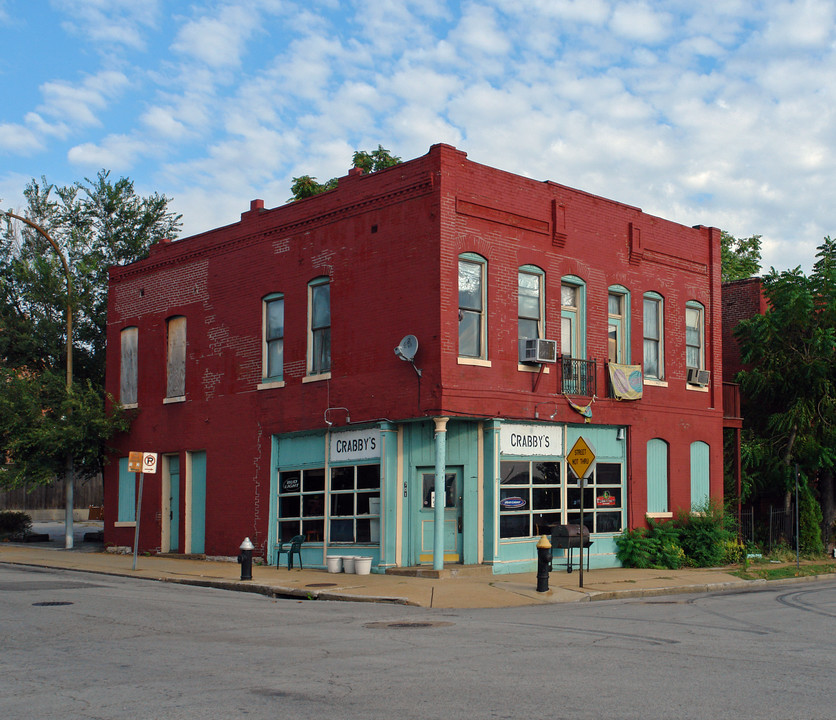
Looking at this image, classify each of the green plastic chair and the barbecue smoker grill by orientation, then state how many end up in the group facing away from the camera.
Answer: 0

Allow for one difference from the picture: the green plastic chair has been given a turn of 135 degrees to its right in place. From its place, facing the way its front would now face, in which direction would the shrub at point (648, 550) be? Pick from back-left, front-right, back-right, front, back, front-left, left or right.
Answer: right

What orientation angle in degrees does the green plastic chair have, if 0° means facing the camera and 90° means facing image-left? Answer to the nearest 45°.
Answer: approximately 45°

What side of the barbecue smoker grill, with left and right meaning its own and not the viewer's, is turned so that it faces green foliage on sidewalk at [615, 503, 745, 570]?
left

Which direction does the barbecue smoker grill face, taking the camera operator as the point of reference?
facing the viewer and to the right of the viewer

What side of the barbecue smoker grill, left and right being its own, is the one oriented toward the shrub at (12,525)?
back

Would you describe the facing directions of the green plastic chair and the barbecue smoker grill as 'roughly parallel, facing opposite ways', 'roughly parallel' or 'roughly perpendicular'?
roughly perpendicular

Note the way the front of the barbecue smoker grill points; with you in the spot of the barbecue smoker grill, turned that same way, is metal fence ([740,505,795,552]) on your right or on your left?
on your left

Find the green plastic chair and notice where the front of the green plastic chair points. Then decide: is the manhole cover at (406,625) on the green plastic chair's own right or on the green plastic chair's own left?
on the green plastic chair's own left

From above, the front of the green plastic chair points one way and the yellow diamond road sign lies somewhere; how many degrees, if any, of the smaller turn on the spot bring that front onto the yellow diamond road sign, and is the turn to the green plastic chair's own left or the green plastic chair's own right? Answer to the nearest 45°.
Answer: approximately 90° to the green plastic chair's own left

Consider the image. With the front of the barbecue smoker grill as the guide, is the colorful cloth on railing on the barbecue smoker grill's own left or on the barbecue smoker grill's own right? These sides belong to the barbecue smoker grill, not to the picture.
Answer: on the barbecue smoker grill's own left
